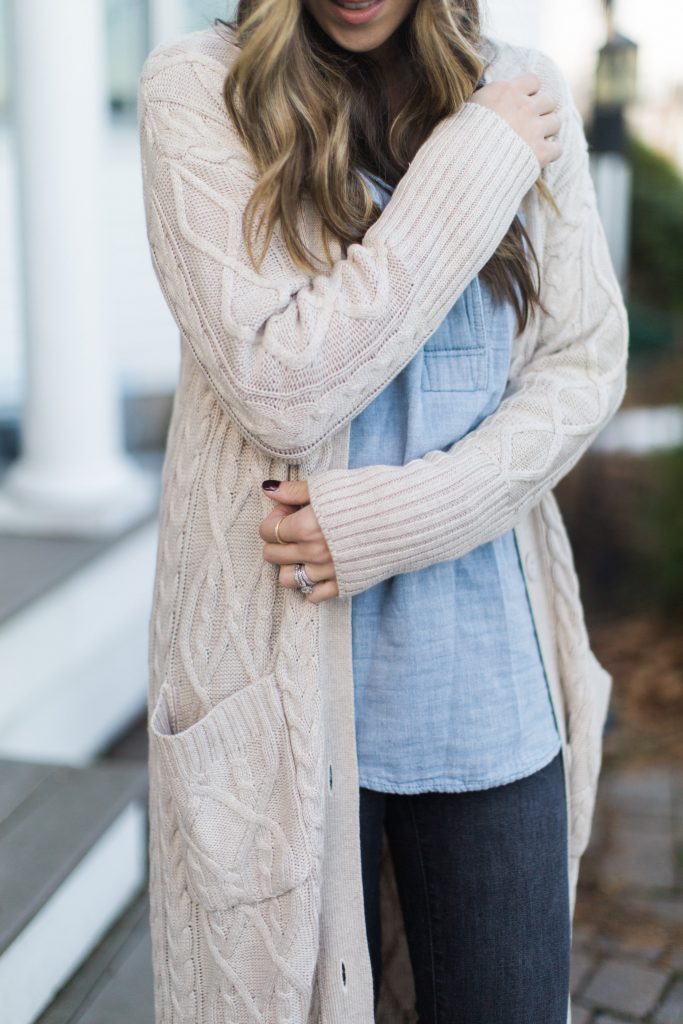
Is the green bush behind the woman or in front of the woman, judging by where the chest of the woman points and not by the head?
behind

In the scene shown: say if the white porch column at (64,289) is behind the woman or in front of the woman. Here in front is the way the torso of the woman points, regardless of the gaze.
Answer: behind

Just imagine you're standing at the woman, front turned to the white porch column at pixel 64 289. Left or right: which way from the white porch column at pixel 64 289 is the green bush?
right

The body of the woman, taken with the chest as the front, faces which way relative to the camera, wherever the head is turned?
toward the camera

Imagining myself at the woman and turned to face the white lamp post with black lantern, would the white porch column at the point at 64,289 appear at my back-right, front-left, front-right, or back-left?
front-left

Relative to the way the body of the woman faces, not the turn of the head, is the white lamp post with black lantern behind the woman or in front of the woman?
behind

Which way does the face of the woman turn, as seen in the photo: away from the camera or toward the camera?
toward the camera
